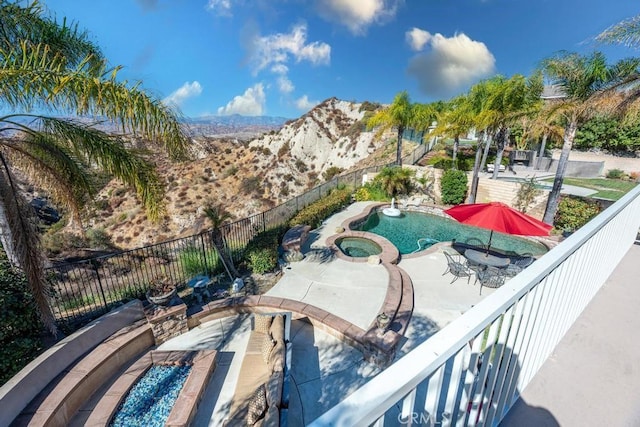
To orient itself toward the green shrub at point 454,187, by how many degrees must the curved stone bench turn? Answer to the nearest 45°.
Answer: approximately 45° to its left

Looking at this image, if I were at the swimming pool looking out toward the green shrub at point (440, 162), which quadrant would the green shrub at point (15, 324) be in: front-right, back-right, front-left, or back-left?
back-left

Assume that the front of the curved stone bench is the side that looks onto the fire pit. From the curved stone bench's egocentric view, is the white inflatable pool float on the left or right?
on its left

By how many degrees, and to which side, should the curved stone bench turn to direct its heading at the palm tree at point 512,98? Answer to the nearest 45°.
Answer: approximately 45° to its left

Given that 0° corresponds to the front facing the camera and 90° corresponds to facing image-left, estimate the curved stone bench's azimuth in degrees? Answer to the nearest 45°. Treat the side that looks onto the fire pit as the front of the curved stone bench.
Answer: approximately 315°

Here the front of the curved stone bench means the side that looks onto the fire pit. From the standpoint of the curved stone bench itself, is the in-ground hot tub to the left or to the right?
on its left

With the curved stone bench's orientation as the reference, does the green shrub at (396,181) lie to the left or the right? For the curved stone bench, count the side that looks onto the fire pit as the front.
on its left

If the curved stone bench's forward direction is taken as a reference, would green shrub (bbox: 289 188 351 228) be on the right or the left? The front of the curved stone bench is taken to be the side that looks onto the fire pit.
on its left

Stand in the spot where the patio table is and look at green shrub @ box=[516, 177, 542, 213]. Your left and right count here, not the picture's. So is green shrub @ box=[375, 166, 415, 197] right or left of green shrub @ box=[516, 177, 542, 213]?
left
